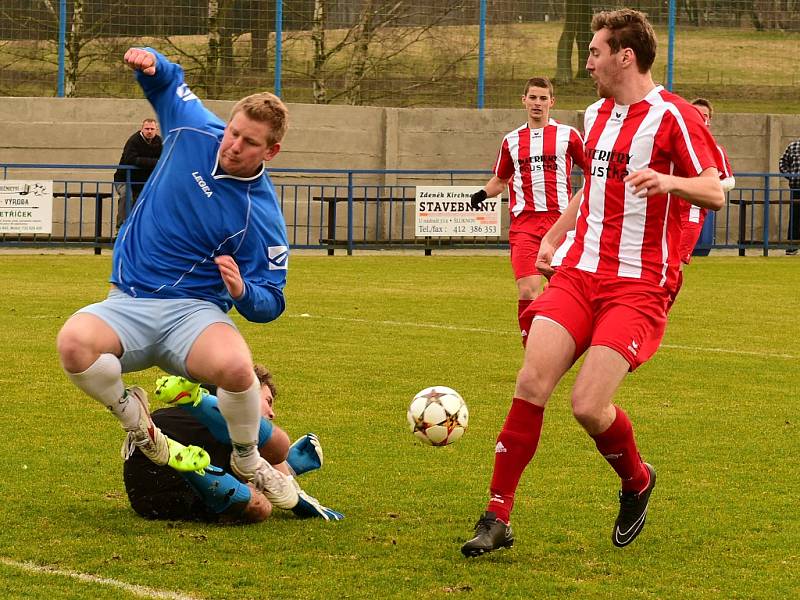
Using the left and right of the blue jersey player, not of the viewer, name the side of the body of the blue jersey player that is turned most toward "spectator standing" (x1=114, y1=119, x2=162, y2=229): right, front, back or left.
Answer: back

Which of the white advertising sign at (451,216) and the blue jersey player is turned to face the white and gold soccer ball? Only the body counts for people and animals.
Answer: the white advertising sign

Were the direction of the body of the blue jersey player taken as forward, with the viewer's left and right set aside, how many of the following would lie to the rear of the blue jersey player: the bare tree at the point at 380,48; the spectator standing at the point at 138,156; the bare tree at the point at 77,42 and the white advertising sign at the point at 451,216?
4

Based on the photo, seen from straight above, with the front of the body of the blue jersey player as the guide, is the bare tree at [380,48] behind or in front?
behind

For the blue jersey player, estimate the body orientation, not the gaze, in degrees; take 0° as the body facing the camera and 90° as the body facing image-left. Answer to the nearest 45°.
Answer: approximately 0°

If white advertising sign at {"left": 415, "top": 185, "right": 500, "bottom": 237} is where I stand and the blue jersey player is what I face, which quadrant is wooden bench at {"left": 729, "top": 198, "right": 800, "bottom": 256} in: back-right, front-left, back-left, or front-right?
back-left

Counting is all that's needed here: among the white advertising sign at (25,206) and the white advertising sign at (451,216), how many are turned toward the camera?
2

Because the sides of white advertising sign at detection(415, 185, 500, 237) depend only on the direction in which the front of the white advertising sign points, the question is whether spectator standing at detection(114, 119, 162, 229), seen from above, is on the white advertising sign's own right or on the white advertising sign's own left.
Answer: on the white advertising sign's own right

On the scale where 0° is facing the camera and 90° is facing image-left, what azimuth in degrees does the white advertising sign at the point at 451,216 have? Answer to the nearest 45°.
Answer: approximately 0°
